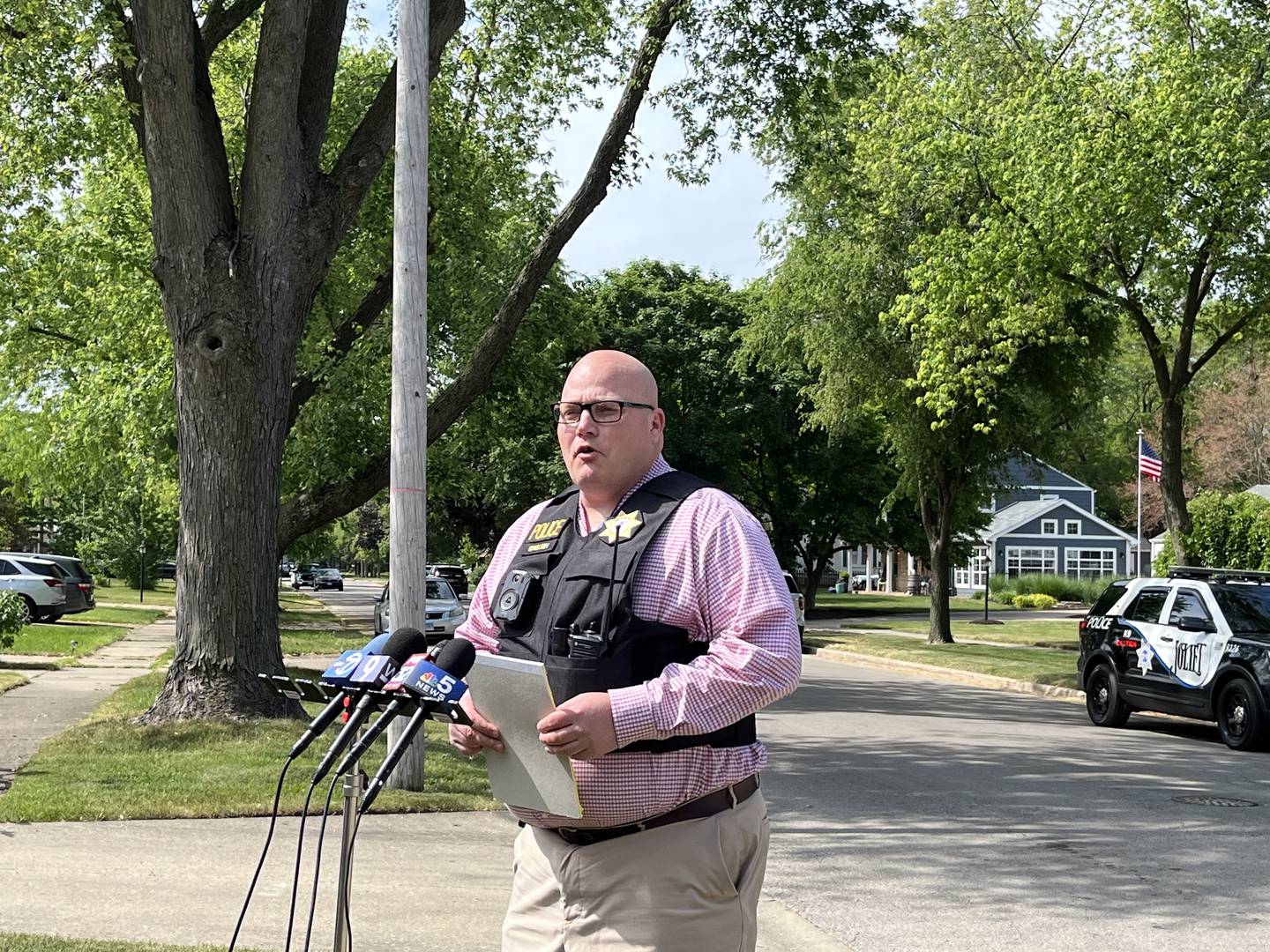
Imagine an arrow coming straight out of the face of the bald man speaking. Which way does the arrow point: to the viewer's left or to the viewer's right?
to the viewer's left

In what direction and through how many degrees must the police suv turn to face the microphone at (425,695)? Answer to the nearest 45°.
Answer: approximately 45° to its right

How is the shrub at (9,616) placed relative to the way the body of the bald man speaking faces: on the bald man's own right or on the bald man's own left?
on the bald man's own right

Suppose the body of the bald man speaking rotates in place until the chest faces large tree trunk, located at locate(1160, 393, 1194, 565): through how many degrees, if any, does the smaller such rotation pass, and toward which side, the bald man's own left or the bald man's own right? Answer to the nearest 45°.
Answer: approximately 180°

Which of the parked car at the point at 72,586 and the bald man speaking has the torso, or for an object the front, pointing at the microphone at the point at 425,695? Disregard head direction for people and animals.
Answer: the bald man speaking

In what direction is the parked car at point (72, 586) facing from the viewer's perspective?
to the viewer's left

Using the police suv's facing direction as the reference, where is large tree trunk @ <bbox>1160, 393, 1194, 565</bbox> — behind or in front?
behind

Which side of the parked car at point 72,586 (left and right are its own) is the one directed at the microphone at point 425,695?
left

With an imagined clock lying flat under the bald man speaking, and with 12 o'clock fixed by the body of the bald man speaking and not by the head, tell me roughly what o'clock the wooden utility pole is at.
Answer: The wooden utility pole is roughly at 4 o'clock from the bald man speaking.
